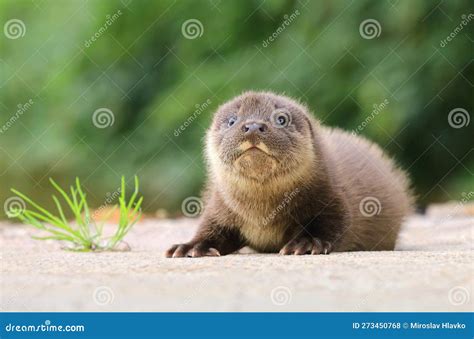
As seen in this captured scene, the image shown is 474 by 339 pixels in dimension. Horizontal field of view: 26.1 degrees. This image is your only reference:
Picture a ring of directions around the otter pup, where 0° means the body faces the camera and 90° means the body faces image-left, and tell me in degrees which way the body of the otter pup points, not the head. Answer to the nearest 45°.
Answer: approximately 45°
